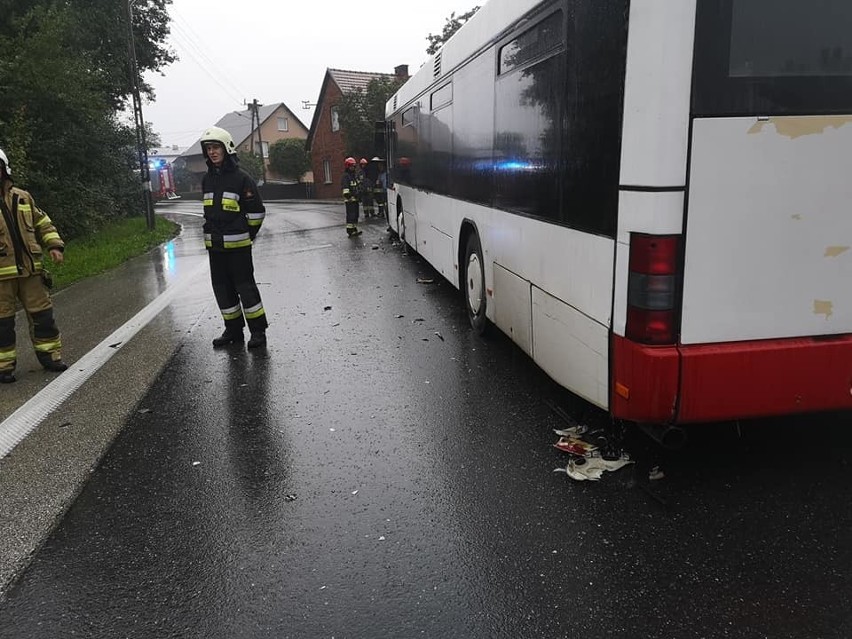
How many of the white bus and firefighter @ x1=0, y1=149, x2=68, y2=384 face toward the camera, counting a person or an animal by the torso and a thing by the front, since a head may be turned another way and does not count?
1

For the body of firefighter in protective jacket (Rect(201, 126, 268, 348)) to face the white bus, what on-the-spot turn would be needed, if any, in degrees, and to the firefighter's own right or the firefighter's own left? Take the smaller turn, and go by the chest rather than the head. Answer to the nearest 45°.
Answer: approximately 90° to the firefighter's own left

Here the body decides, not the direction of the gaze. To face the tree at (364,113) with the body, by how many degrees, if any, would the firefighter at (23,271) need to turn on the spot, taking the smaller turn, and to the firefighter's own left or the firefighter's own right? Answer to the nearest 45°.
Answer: approximately 135° to the firefighter's own left

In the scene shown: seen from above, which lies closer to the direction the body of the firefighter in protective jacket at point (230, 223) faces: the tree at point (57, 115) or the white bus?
the white bus

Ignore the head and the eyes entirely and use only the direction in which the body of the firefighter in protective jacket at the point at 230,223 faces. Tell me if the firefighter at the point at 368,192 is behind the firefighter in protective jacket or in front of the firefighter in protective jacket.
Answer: behind

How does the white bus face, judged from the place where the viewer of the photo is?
facing away from the viewer and to the left of the viewer

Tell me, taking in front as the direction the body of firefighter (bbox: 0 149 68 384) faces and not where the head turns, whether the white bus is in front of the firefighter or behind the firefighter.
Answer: in front

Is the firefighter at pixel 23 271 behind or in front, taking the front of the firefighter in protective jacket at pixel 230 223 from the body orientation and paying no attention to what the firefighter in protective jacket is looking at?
in front

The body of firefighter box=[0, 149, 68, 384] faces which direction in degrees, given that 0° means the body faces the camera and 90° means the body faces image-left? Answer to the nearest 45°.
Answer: approximately 0°
